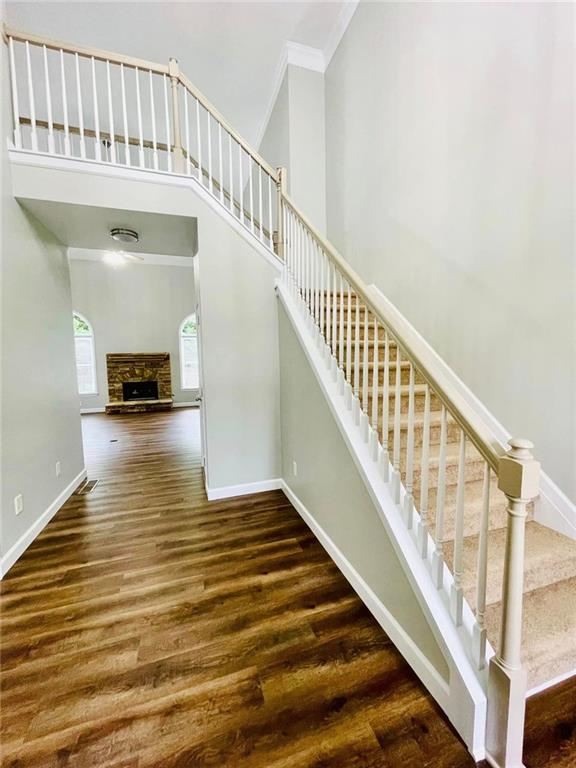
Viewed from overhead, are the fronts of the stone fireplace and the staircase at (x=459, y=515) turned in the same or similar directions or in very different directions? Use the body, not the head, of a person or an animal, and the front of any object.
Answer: same or similar directions

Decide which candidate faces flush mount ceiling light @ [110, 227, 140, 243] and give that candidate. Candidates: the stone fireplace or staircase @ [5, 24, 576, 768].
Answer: the stone fireplace

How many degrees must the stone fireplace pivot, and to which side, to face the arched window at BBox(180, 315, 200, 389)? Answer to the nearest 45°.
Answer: approximately 90° to its left

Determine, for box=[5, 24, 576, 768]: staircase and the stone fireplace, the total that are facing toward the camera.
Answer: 2

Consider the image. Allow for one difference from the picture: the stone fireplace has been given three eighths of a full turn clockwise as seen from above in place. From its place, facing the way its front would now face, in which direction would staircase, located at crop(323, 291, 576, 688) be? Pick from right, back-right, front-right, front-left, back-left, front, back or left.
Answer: back-left

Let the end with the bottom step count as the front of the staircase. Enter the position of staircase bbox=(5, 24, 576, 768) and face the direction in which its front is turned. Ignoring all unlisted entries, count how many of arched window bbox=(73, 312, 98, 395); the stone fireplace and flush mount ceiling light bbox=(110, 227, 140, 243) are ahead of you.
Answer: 0

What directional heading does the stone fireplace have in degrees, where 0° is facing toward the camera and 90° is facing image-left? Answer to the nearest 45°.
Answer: approximately 0°

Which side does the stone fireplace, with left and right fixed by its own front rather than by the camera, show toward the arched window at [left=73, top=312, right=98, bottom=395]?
right

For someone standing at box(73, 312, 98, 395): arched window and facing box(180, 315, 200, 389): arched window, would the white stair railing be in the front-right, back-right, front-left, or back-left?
front-right

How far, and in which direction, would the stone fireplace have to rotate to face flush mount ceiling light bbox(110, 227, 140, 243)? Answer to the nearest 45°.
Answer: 0° — it already faces it

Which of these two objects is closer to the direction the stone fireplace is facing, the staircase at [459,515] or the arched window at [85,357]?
the staircase

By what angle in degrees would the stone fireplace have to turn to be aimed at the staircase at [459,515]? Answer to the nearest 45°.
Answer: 0° — it already faces it

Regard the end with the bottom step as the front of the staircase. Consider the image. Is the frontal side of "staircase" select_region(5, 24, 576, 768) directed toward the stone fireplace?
no

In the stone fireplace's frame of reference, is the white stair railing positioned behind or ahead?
ahead

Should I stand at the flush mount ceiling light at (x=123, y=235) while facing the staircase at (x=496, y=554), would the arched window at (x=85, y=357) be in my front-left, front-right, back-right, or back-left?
back-left

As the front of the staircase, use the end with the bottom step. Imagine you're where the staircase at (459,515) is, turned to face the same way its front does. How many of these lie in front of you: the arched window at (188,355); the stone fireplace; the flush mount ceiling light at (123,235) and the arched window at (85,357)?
0

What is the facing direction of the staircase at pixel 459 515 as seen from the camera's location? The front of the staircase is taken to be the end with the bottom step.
facing the viewer

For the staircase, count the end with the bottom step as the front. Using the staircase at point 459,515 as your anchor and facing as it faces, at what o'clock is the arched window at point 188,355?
The arched window is roughly at 5 o'clock from the staircase.
